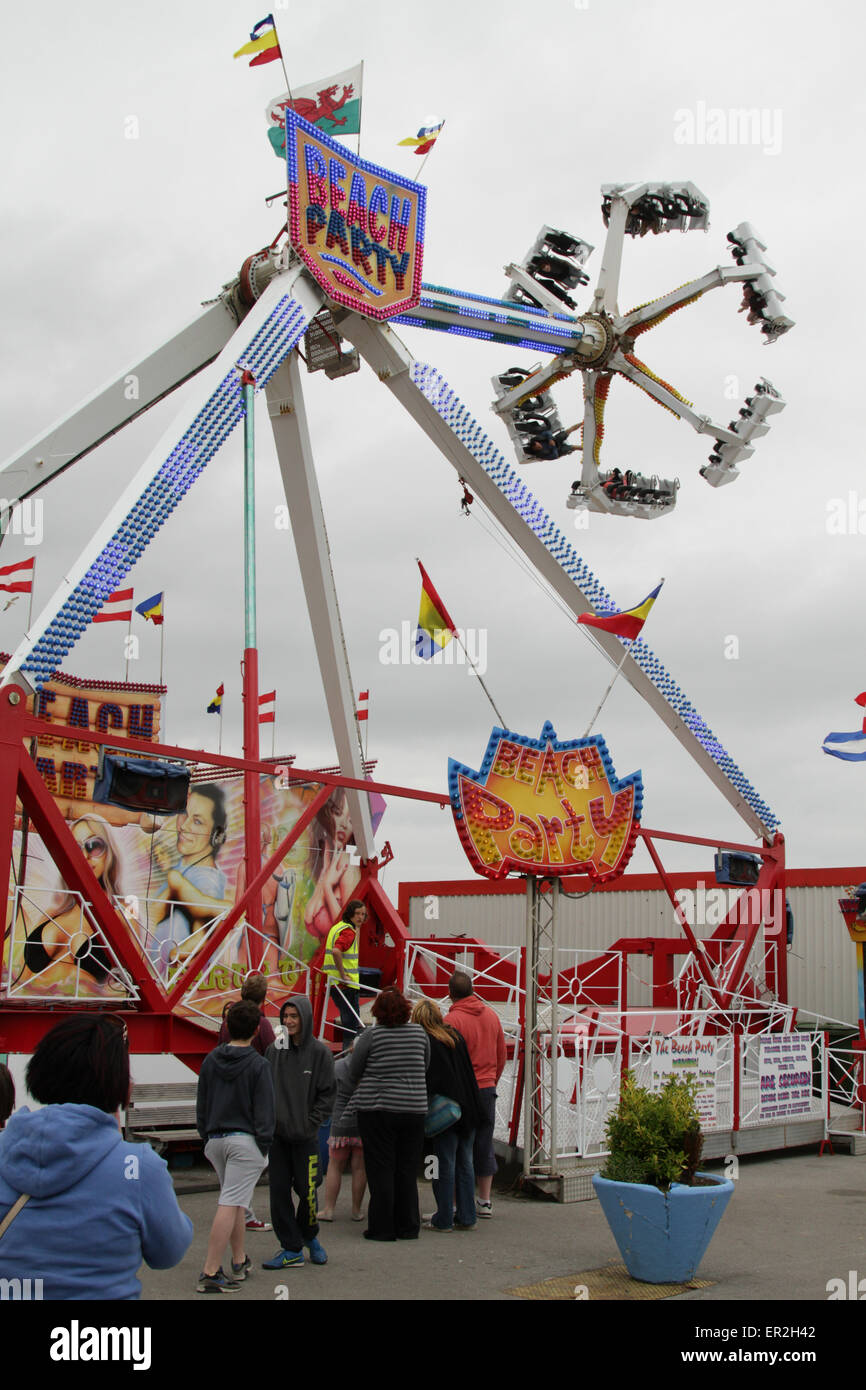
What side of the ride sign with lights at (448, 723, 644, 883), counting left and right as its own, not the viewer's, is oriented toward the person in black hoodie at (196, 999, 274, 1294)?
front

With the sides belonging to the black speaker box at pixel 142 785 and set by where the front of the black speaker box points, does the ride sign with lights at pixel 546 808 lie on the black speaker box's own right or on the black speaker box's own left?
on the black speaker box's own left

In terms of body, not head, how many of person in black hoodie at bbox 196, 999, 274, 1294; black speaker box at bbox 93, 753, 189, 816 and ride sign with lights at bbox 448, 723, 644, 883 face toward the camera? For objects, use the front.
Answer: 2

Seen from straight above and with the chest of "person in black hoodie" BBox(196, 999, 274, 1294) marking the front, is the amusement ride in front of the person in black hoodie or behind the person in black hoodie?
in front

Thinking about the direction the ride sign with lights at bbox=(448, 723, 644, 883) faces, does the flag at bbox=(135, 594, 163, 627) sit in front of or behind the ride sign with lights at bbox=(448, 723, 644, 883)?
behind

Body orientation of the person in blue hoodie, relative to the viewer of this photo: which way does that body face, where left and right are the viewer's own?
facing away from the viewer and to the right of the viewer

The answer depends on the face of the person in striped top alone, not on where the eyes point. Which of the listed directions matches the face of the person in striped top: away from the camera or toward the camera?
away from the camera

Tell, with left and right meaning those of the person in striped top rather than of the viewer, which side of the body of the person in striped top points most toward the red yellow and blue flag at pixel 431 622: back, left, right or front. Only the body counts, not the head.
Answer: front

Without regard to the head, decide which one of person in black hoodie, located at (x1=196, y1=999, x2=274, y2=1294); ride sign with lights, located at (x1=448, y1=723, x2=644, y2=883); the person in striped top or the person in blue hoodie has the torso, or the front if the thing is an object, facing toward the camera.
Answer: the ride sign with lights

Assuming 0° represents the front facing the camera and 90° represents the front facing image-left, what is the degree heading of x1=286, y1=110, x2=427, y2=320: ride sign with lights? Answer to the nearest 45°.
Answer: approximately 315°

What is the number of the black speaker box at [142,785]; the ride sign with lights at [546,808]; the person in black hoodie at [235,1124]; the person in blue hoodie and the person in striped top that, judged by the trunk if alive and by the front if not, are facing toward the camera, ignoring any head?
2

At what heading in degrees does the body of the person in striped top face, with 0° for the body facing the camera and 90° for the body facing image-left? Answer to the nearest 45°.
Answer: approximately 180°

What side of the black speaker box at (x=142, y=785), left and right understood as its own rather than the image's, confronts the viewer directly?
front

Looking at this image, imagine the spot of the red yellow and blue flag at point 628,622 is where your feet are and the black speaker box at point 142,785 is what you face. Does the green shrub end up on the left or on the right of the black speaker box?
left

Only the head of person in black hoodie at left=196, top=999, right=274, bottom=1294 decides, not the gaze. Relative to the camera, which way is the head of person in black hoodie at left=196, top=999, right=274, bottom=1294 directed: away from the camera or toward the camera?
away from the camera

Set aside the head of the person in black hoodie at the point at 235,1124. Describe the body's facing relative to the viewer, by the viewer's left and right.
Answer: facing away from the viewer and to the right of the viewer

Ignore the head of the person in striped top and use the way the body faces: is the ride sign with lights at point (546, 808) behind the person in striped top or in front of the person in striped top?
in front

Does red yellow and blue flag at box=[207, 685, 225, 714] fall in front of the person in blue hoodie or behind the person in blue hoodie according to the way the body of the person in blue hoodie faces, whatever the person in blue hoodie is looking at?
in front

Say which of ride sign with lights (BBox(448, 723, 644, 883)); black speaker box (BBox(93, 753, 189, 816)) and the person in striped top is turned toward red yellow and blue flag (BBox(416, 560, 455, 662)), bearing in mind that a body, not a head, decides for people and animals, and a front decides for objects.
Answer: the person in striped top

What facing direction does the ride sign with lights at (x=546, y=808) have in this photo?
toward the camera
